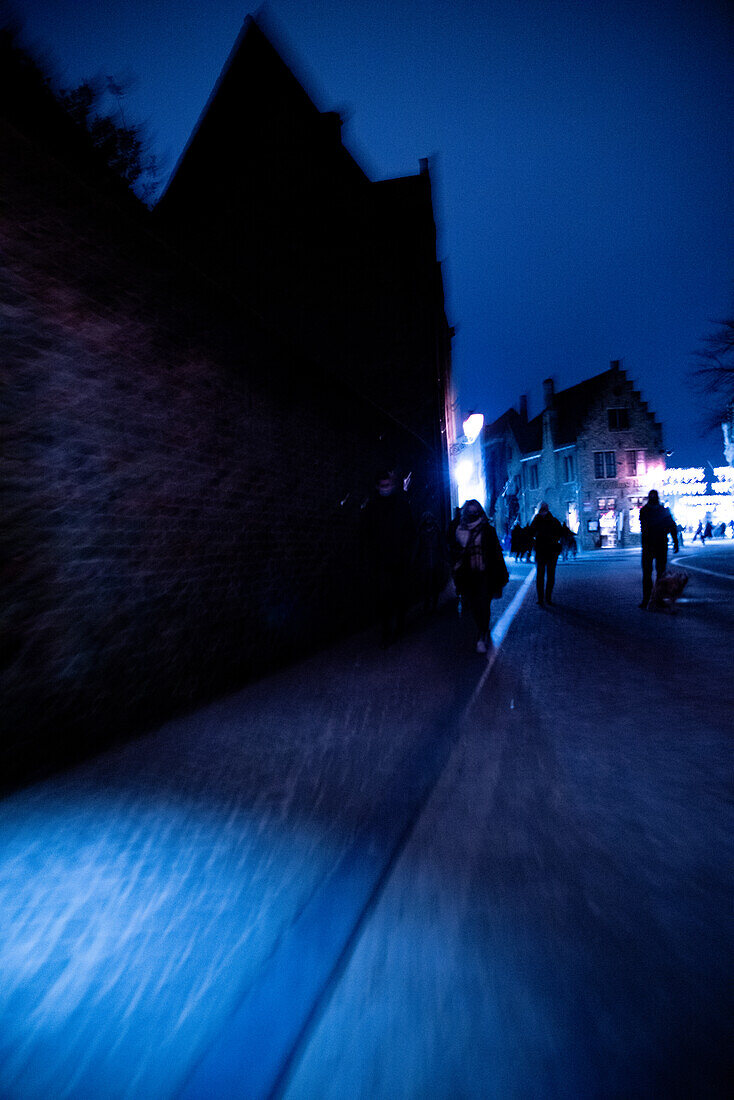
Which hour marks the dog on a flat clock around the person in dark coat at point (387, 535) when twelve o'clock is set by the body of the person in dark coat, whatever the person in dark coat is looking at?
The dog is roughly at 8 o'clock from the person in dark coat.

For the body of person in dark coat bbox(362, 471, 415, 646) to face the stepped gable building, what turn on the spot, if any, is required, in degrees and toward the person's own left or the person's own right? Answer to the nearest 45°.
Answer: approximately 135° to the person's own left

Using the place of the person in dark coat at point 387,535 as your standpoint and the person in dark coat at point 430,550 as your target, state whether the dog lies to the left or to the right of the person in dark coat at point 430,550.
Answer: right

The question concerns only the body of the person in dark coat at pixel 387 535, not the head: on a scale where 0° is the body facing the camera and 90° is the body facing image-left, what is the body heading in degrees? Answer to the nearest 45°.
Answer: approximately 0°

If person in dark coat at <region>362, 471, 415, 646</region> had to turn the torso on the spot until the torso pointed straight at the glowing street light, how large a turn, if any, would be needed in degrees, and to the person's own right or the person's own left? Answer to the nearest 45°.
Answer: approximately 180°

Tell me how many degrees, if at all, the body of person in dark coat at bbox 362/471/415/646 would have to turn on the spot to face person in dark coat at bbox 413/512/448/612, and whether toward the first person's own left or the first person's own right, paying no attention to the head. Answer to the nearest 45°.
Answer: approximately 180°

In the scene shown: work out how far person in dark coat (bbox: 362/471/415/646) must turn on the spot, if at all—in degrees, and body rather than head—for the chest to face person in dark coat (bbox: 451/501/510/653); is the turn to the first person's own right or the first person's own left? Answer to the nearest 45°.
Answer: approximately 90° to the first person's own left
